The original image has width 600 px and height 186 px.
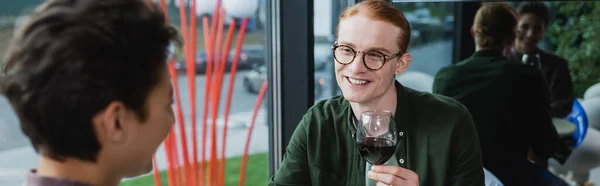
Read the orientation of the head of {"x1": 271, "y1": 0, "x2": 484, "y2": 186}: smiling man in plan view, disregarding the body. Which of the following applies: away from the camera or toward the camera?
toward the camera

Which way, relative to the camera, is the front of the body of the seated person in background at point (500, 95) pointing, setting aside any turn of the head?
away from the camera

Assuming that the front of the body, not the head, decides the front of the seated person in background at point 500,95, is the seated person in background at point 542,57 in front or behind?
in front

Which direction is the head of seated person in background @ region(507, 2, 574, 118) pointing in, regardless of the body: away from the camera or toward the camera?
toward the camera

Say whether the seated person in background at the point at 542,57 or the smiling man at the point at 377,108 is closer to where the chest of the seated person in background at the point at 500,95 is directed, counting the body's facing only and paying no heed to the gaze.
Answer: the seated person in background
